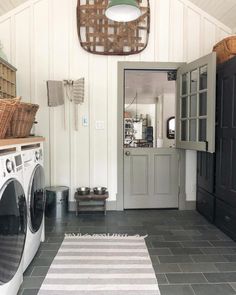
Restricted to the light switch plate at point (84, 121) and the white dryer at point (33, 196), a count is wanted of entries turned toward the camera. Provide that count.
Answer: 1

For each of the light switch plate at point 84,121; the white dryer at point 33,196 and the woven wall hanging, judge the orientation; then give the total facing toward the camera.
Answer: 2

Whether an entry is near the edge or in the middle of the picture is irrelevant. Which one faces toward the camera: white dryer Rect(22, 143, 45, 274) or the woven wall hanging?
the woven wall hanging

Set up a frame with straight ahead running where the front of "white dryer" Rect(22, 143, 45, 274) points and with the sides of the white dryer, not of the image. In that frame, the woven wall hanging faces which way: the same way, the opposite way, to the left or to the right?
to the right

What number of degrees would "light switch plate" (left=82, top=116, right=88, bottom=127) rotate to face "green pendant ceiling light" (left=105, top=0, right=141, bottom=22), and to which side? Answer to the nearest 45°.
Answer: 0° — it already faces it

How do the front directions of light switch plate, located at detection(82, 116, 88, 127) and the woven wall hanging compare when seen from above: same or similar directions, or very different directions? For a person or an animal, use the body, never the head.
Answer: same or similar directions

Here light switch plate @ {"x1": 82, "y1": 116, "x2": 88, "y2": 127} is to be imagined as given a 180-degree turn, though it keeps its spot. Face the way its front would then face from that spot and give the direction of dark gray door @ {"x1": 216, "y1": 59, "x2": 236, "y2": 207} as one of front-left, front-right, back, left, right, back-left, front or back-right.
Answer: back-right

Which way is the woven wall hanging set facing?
toward the camera

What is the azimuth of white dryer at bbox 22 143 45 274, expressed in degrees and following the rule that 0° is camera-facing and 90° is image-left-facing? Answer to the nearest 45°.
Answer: approximately 270°

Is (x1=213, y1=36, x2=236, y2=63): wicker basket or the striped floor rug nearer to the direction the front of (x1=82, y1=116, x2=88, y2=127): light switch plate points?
the striped floor rug

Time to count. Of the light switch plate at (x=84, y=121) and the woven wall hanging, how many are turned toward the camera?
2

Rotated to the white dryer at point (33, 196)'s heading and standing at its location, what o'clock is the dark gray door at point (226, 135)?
The dark gray door is roughly at 12 o'clock from the white dryer.
